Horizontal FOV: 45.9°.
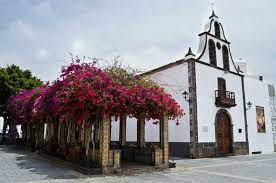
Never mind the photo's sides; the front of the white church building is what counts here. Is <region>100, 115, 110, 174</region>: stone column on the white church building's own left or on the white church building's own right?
on the white church building's own right

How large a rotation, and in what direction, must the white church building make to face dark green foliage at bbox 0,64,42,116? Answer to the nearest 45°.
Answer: approximately 135° to its right

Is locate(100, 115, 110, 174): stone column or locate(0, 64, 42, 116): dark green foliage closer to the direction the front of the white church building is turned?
the stone column

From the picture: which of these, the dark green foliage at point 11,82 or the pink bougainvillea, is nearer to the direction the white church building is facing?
the pink bougainvillea

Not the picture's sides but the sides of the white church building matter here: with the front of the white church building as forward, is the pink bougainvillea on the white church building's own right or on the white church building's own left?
on the white church building's own right

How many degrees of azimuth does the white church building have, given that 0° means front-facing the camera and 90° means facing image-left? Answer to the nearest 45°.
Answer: approximately 315°
